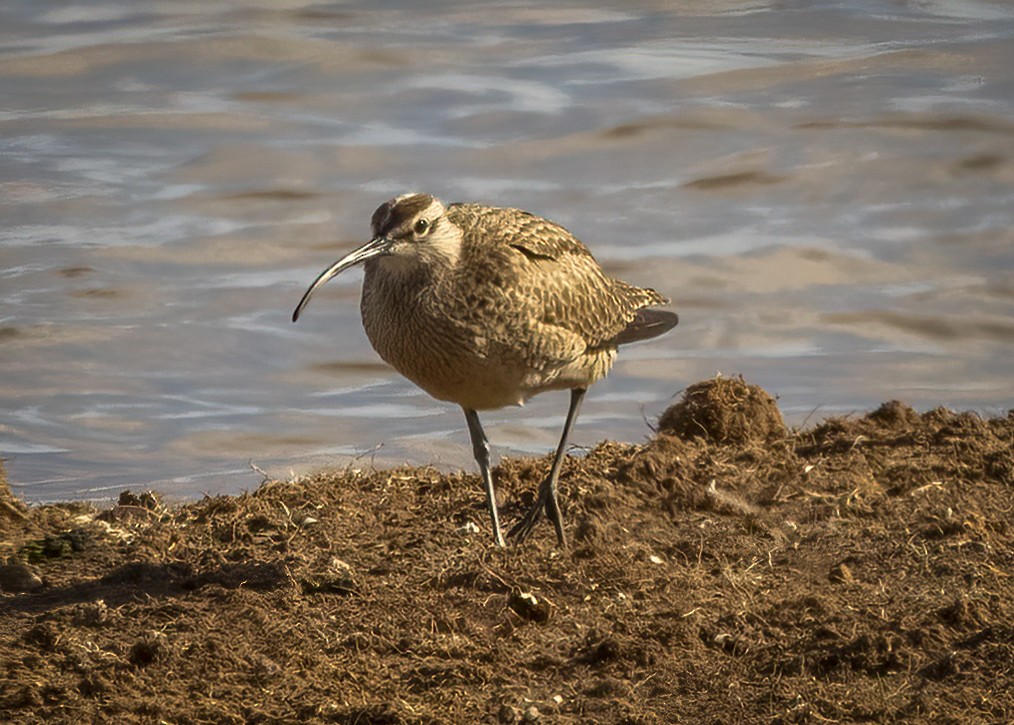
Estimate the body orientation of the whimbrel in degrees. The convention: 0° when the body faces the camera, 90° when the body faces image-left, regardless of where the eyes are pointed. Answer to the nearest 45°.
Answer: approximately 45°

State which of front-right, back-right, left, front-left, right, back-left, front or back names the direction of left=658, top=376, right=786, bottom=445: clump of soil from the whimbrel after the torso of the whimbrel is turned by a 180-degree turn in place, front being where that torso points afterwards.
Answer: front
